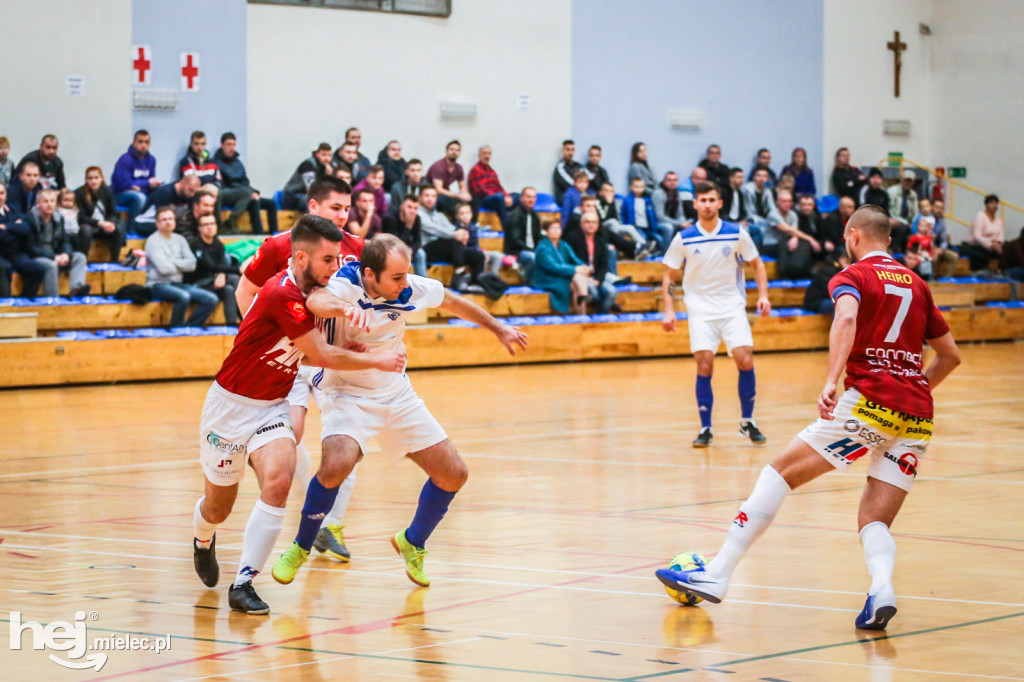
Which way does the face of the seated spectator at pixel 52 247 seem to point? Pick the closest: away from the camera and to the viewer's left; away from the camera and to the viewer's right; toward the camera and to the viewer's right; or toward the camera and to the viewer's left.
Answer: toward the camera and to the viewer's right

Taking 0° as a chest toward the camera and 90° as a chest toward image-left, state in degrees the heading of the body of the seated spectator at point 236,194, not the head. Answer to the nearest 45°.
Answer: approximately 315°

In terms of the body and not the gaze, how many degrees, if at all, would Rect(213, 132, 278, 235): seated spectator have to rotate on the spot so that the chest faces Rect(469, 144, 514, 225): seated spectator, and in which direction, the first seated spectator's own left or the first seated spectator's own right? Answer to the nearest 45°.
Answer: approximately 90° to the first seated spectator's own left

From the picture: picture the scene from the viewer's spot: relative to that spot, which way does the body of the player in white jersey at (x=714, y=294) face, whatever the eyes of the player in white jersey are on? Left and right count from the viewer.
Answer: facing the viewer

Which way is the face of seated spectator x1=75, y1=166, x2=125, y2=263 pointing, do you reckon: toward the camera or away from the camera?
toward the camera

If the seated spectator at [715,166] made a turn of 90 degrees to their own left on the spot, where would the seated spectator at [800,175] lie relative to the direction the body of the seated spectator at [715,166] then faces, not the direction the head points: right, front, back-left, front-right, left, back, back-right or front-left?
front-left

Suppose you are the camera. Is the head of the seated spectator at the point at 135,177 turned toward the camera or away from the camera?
toward the camera

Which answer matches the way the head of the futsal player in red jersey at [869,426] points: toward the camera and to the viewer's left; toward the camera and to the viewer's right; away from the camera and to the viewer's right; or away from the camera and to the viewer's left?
away from the camera and to the viewer's left

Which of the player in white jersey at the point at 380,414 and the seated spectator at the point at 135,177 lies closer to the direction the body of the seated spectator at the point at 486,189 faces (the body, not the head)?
the player in white jersey

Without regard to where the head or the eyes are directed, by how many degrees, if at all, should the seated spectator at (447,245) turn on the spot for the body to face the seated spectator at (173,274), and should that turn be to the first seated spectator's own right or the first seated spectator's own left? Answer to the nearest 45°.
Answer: approximately 90° to the first seated spectator's own right

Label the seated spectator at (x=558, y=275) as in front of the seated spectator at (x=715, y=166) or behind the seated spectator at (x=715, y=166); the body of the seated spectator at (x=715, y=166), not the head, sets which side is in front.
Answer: in front

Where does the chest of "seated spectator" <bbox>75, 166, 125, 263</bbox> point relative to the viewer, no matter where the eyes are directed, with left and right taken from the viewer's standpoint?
facing the viewer and to the right of the viewer

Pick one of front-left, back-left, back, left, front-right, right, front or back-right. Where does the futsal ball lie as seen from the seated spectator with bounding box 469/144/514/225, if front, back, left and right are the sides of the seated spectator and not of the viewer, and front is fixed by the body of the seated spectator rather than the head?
front-right

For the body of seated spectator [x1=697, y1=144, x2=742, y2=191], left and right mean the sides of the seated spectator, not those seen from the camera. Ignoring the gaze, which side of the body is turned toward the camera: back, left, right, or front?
front

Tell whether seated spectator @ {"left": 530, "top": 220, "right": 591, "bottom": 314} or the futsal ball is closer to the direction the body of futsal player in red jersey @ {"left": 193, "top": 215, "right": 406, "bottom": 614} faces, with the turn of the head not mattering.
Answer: the futsal ball

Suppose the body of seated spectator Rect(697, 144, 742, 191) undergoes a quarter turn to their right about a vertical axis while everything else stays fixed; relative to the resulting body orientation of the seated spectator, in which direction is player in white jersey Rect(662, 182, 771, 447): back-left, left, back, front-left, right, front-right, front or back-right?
left

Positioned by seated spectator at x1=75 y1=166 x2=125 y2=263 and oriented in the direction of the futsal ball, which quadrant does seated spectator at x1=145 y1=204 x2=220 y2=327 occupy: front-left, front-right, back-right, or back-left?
front-left
